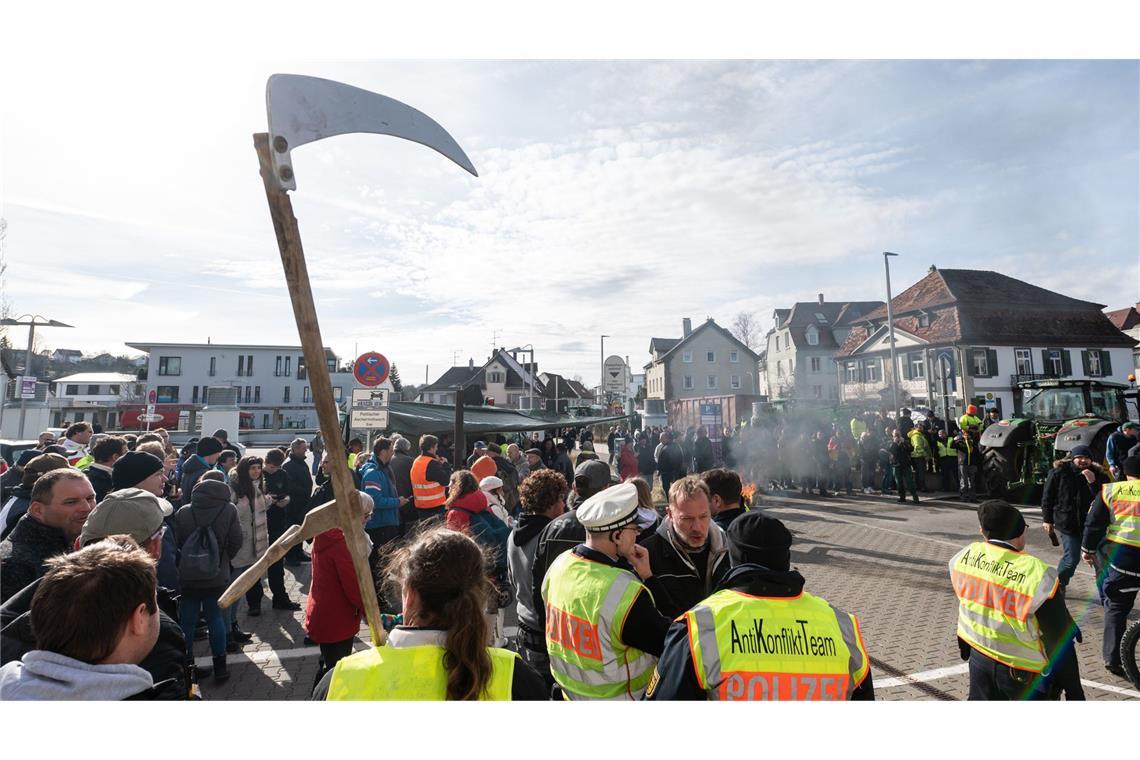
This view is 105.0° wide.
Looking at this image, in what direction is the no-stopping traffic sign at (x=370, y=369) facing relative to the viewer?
toward the camera

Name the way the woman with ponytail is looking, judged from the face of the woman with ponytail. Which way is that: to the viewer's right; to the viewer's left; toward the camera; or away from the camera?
away from the camera

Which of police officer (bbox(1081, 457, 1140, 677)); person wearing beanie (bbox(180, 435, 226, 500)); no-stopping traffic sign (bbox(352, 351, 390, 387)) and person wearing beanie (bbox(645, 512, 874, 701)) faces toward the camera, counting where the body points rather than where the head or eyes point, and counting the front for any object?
the no-stopping traffic sign

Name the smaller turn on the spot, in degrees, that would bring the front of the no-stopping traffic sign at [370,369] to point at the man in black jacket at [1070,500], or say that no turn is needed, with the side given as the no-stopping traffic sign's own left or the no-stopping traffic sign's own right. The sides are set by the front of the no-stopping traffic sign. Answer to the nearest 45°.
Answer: approximately 45° to the no-stopping traffic sign's own left

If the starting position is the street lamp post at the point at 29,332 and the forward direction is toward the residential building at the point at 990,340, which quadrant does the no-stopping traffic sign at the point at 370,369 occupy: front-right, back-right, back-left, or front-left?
front-right

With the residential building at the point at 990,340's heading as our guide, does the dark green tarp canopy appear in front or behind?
in front

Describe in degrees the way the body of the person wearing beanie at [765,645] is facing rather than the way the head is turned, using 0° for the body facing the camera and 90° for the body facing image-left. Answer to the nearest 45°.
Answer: approximately 180°

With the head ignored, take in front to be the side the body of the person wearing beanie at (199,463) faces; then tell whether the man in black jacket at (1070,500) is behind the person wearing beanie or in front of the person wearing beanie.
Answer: in front

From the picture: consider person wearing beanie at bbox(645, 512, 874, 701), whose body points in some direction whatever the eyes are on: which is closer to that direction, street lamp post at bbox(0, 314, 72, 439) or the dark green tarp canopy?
the dark green tarp canopy
